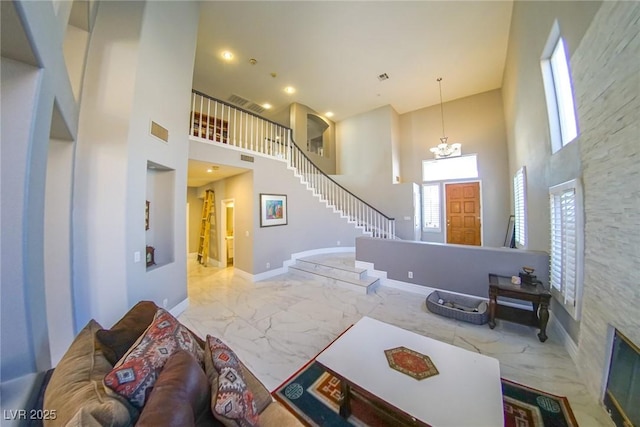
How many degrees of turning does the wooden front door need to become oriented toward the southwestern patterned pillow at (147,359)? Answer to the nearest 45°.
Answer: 0° — it already faces it

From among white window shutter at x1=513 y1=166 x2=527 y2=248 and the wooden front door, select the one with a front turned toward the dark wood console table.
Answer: the wooden front door

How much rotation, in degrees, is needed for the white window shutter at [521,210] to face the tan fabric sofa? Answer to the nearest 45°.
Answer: approximately 90° to its left

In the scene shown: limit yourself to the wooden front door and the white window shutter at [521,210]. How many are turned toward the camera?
1

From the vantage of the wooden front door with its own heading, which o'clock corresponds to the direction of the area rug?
The area rug is roughly at 12 o'clock from the wooden front door.

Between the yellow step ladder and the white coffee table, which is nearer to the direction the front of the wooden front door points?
the white coffee table

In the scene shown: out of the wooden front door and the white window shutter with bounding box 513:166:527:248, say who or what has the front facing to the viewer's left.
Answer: the white window shutter

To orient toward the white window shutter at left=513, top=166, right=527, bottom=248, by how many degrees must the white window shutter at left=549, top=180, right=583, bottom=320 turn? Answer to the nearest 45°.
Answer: approximately 135° to its right

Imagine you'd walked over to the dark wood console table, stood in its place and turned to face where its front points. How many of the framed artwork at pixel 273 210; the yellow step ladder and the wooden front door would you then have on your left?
0

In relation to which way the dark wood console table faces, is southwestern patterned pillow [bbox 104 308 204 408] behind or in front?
in front

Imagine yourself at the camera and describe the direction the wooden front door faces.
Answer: facing the viewer

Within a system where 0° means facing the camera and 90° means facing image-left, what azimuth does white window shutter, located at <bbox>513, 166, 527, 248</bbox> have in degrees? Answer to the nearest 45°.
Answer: approximately 90°

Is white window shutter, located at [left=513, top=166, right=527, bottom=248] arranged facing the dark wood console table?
no

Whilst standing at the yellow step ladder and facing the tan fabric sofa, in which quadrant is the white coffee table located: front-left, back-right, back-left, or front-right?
front-left

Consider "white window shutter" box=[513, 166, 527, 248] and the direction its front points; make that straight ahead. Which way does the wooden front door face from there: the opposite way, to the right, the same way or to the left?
to the left

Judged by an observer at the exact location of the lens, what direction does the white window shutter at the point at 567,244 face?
facing the viewer and to the left of the viewer

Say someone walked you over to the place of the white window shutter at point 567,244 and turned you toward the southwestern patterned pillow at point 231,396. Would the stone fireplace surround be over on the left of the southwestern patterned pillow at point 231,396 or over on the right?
left

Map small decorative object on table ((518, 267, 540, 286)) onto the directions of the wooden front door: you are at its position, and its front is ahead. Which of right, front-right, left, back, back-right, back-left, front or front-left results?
front

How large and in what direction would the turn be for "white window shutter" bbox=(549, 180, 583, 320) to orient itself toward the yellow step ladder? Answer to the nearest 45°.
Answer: approximately 45° to its right
